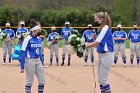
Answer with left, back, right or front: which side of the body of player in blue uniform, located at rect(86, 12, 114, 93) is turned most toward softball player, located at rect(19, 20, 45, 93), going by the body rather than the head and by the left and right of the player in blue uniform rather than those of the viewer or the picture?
front

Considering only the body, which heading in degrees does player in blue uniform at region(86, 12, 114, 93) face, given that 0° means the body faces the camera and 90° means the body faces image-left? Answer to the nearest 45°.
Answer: approximately 90°

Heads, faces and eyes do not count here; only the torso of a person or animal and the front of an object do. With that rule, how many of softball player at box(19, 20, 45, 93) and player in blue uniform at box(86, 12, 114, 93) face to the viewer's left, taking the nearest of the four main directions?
1

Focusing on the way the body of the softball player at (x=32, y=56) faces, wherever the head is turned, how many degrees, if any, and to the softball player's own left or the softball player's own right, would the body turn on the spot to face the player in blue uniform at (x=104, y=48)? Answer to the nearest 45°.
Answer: approximately 45° to the softball player's own left

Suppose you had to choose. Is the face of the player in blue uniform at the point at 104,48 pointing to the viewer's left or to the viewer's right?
to the viewer's left
